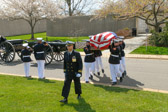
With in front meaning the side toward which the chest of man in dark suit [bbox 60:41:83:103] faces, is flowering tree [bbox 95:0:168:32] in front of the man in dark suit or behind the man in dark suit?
behind

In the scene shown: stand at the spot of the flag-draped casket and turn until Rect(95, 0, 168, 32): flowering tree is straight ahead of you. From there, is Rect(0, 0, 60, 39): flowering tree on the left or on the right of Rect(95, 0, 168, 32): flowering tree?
left

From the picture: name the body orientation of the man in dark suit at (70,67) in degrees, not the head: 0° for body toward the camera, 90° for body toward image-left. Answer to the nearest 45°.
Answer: approximately 45°

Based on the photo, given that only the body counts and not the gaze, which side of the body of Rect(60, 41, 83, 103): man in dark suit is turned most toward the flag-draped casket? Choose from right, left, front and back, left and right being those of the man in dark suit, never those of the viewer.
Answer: back
